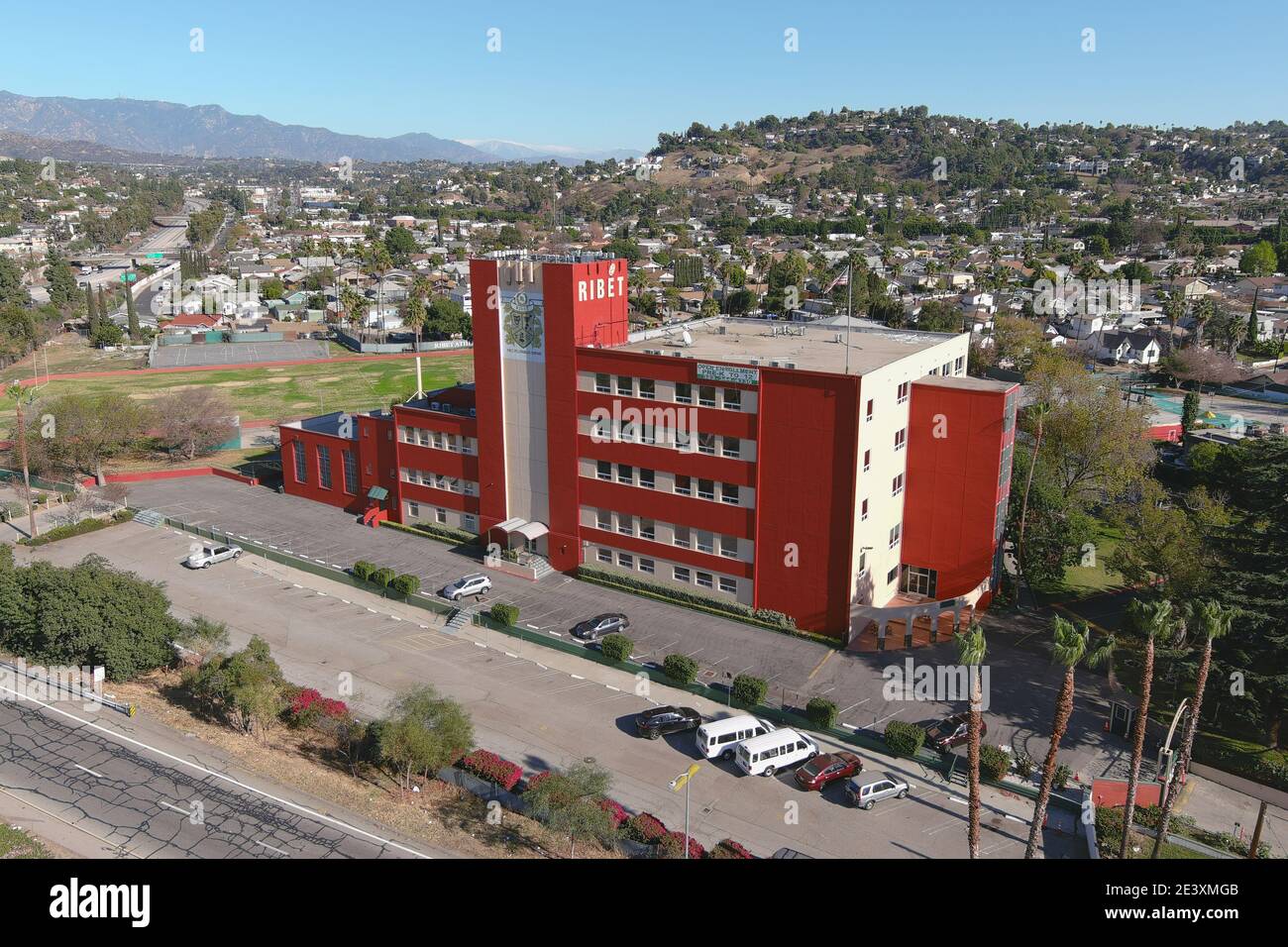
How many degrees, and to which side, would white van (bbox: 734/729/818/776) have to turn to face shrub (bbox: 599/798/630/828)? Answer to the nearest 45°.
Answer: approximately 180°

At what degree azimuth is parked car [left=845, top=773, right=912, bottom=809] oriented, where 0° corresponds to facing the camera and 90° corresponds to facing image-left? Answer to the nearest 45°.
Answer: approximately 225°

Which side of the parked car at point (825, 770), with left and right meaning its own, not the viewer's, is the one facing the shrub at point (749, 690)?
left

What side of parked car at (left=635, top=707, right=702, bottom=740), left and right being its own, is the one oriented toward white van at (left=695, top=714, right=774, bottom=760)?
right

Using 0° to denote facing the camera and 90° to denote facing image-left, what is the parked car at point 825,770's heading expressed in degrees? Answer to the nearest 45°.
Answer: approximately 225°

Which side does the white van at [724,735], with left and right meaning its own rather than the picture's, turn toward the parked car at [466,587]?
left

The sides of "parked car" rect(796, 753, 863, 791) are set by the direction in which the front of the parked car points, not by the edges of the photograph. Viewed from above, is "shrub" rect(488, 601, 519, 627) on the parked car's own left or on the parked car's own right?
on the parked car's own left

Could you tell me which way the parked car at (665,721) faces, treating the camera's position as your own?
facing away from the viewer and to the right of the viewer

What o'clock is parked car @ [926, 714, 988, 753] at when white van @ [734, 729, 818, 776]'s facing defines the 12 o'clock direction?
The parked car is roughly at 1 o'clock from the white van.

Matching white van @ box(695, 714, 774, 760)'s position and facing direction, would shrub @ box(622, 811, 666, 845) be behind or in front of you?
behind

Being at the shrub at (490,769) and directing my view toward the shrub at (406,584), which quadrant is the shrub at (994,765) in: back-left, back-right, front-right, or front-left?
back-right

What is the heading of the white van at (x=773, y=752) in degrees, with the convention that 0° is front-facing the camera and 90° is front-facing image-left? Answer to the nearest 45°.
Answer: approximately 225°
